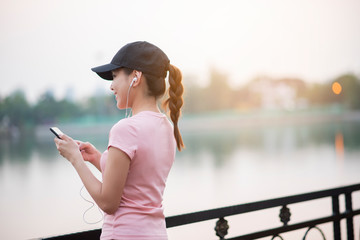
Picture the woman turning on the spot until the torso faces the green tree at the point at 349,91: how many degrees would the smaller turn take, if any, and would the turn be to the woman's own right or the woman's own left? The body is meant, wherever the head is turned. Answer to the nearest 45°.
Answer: approximately 90° to the woman's own right

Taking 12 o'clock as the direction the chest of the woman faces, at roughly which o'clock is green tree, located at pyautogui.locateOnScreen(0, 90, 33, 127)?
The green tree is roughly at 1 o'clock from the woman.

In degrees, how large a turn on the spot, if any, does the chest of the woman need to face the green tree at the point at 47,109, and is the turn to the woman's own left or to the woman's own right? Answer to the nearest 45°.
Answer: approximately 45° to the woman's own right

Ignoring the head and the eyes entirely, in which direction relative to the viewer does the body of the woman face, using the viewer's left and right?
facing away from the viewer and to the left of the viewer
